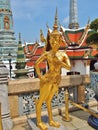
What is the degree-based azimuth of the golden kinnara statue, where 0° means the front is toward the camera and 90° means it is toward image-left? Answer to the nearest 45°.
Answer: approximately 315°

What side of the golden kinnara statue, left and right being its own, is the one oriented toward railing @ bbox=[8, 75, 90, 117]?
back

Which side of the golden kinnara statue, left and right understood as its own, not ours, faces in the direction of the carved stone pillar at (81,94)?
left
